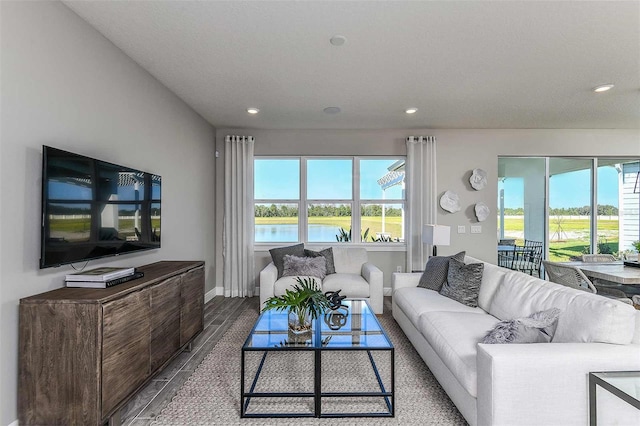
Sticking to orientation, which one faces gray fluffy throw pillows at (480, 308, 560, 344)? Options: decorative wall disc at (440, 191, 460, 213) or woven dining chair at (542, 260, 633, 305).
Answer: the decorative wall disc

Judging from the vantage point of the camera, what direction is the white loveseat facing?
facing the viewer

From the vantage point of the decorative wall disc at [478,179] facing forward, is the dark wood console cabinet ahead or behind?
ahead

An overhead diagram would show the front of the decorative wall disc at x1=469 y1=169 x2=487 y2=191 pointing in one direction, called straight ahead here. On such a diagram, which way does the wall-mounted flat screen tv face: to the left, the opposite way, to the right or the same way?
to the left

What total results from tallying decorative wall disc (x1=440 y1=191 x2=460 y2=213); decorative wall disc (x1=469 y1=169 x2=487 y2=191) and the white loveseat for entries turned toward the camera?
3

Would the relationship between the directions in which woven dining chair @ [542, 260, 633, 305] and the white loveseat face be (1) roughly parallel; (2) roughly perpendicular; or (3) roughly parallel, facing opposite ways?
roughly perpendicular

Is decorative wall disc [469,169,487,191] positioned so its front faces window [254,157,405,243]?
no

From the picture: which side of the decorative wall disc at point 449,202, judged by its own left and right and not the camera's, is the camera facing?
front

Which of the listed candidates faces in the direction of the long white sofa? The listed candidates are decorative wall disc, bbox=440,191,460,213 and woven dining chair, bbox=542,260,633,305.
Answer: the decorative wall disc

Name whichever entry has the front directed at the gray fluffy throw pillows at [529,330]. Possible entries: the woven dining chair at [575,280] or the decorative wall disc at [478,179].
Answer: the decorative wall disc

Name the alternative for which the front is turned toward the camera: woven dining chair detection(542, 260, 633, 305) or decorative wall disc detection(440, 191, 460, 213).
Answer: the decorative wall disc

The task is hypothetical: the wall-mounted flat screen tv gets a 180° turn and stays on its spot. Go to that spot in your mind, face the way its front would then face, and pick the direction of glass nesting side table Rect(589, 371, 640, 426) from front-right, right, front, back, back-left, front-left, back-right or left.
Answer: back

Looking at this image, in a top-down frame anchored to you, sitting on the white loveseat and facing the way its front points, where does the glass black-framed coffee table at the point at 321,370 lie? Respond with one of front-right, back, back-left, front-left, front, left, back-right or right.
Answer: front

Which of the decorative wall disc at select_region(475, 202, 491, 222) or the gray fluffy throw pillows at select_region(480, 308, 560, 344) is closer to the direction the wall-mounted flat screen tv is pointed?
the gray fluffy throw pillows

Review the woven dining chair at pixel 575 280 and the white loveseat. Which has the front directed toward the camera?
the white loveseat

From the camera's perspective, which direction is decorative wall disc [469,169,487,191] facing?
toward the camera

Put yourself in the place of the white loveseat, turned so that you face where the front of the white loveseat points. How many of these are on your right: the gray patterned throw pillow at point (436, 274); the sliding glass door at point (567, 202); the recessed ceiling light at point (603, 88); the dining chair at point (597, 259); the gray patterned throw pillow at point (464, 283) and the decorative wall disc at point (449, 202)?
0

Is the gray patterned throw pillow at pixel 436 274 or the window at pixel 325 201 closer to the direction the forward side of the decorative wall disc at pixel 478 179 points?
the gray patterned throw pillow

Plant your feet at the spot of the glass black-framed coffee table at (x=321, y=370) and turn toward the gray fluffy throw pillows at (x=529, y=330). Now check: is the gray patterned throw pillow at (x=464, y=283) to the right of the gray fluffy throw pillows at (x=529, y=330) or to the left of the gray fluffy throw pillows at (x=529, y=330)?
left

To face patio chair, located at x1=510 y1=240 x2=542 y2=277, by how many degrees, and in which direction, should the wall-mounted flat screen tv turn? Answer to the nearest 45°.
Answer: approximately 45° to its left

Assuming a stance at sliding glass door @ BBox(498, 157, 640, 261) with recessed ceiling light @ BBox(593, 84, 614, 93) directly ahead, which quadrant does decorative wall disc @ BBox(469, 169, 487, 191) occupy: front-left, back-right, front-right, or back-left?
front-right

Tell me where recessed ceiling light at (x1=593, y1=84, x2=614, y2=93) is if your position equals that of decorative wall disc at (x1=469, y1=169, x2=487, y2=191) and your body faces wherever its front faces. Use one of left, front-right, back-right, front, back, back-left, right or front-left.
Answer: front-left

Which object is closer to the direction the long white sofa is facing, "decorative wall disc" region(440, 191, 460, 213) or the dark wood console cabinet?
the dark wood console cabinet

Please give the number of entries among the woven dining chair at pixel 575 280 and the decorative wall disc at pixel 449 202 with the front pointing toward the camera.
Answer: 1
